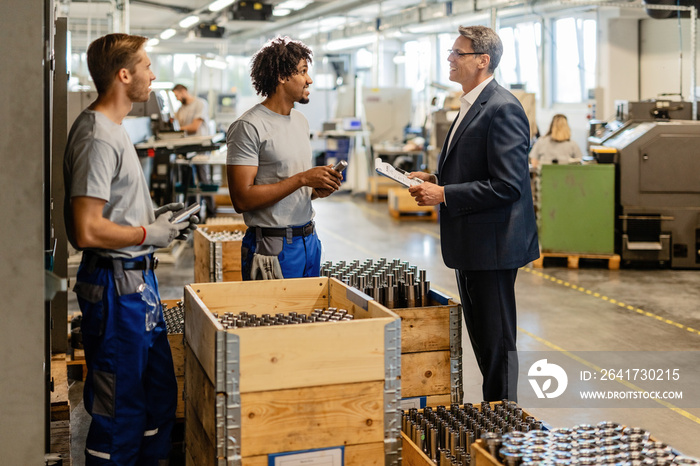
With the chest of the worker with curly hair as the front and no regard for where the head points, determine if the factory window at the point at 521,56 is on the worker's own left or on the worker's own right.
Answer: on the worker's own left

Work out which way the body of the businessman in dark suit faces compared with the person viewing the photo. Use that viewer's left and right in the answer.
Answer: facing to the left of the viewer

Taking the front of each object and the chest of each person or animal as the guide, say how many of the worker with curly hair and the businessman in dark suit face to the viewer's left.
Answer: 1

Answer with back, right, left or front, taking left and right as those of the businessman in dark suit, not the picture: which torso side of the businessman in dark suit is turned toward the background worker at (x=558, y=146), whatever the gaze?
right

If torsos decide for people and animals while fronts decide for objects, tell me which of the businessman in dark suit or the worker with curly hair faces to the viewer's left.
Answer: the businessman in dark suit

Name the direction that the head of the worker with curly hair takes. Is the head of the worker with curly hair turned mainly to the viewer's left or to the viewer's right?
to the viewer's right

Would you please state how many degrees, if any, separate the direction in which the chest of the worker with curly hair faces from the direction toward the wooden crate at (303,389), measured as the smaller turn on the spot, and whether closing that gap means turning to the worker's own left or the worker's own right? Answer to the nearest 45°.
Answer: approximately 45° to the worker's own right

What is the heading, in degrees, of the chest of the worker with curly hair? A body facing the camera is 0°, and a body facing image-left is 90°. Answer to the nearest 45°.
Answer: approximately 315°

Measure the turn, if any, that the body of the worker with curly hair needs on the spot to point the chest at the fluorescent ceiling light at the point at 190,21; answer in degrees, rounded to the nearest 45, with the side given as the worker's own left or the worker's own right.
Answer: approximately 135° to the worker's own left
